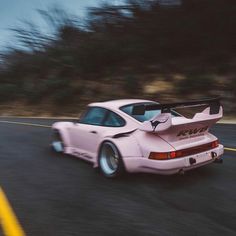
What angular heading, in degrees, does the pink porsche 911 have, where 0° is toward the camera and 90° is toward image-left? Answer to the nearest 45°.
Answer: approximately 135°
